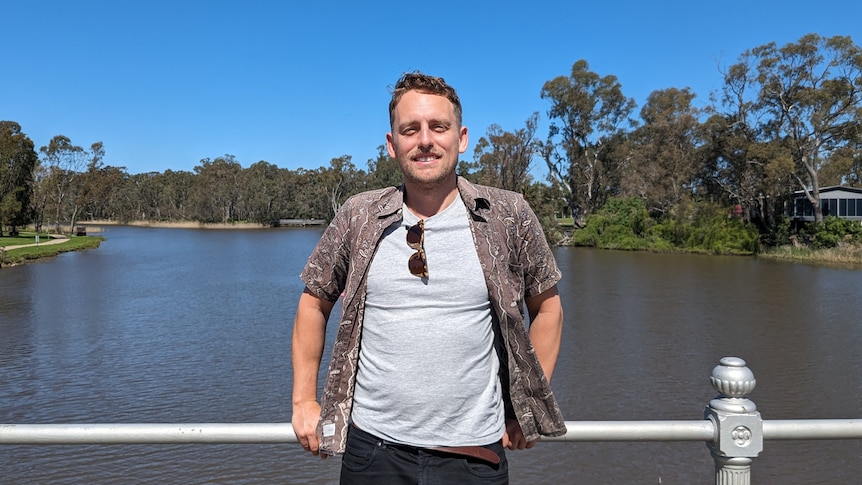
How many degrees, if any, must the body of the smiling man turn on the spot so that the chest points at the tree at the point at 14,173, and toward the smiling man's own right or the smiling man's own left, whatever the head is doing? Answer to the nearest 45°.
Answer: approximately 135° to the smiling man's own right

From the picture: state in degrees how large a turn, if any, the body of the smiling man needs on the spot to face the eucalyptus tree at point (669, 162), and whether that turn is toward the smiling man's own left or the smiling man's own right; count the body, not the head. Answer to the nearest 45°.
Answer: approximately 180°

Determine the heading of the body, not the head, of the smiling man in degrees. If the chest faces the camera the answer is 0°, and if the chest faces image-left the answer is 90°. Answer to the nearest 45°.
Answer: approximately 0°

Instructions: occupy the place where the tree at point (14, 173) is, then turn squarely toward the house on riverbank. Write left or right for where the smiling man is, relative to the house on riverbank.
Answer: right

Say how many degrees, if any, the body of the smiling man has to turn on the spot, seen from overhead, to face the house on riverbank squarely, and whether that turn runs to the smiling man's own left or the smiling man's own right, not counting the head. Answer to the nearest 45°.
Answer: approximately 135° to the smiling man's own left

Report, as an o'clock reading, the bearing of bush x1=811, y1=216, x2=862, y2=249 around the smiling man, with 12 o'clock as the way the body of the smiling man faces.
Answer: The bush is roughly at 7 o'clock from the smiling man.
